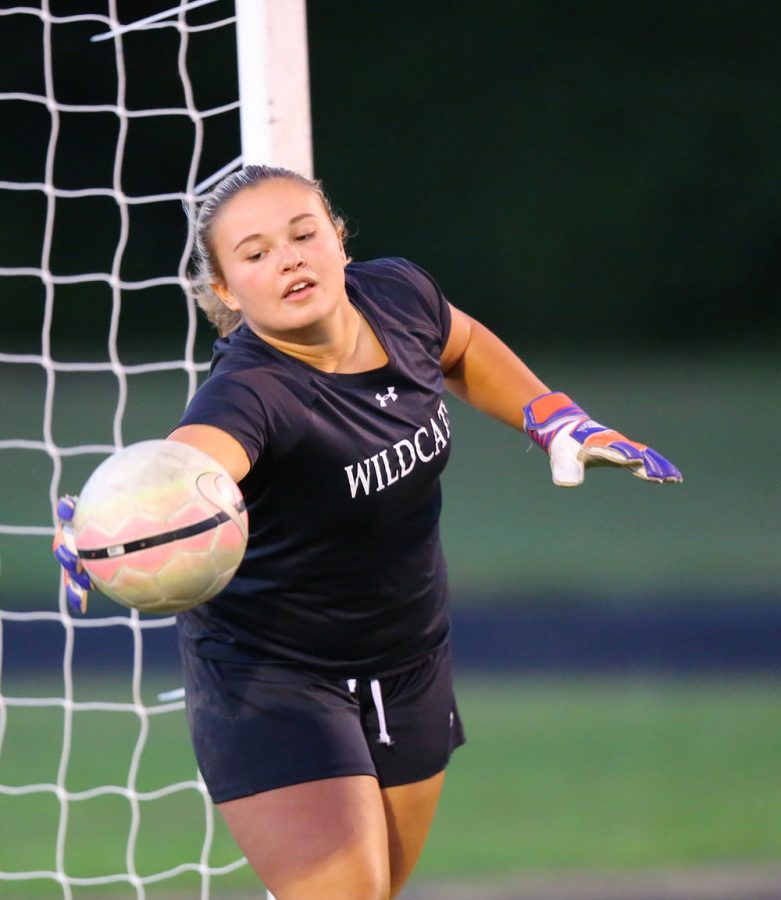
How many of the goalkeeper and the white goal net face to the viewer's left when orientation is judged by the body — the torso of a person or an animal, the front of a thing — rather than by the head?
0

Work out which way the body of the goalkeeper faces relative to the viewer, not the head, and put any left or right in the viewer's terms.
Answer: facing the viewer and to the right of the viewer

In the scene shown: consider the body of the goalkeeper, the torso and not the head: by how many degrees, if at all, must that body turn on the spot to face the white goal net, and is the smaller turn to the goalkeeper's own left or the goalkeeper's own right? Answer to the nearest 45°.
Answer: approximately 135° to the goalkeeper's own right
